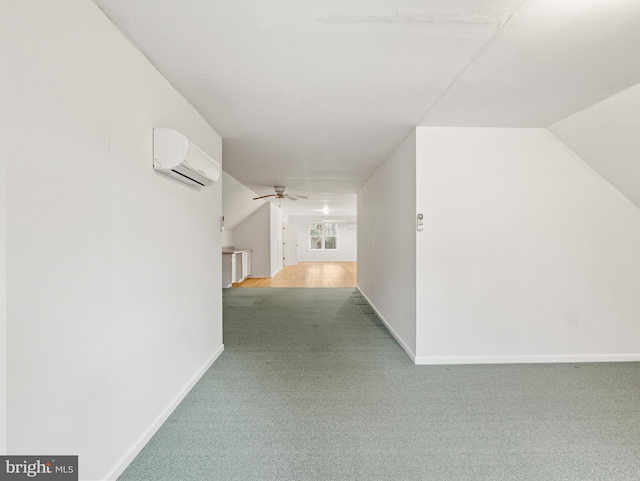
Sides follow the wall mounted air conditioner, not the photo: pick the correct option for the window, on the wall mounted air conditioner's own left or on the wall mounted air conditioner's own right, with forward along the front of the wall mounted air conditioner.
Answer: on the wall mounted air conditioner's own left

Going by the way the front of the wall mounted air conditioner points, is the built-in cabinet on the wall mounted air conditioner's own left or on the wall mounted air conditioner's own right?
on the wall mounted air conditioner's own left

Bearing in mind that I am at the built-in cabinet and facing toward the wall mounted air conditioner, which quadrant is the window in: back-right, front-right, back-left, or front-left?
back-left

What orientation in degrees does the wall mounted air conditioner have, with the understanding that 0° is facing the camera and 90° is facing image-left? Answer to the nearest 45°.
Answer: approximately 315°
